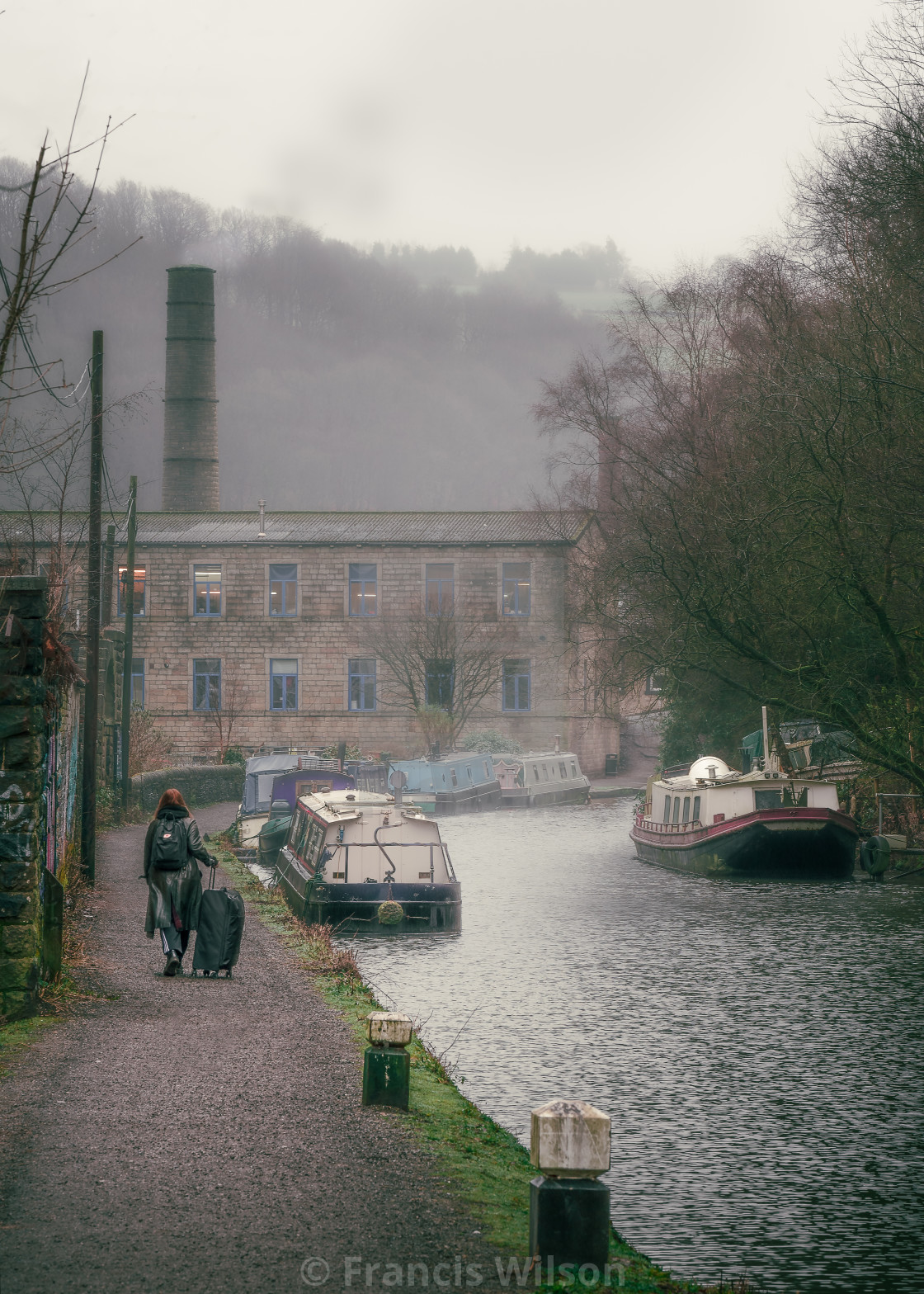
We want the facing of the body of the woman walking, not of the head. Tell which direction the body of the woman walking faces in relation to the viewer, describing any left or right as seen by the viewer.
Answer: facing away from the viewer

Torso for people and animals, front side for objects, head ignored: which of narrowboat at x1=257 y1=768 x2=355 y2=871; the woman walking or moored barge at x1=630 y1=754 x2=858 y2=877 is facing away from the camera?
the woman walking

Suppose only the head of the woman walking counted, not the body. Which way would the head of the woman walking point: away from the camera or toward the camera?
away from the camera

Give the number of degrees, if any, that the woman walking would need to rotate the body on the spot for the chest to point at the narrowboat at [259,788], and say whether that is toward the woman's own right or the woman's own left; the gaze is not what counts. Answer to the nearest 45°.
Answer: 0° — they already face it

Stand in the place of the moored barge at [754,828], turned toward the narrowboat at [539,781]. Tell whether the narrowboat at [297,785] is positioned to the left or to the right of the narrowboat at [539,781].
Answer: left
